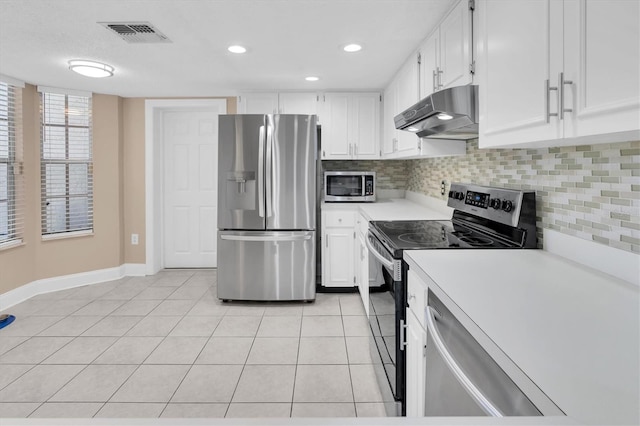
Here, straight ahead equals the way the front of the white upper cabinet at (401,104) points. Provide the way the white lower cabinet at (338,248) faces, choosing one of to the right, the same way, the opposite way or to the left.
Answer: to the left

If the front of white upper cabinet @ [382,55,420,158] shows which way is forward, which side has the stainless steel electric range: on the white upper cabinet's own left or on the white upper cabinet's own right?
on the white upper cabinet's own left

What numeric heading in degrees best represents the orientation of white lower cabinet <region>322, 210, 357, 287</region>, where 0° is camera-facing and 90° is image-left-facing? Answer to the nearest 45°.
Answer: approximately 0°

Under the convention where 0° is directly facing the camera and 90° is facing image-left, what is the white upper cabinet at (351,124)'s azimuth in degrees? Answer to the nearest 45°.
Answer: approximately 0°

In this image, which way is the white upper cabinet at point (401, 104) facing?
to the viewer's left

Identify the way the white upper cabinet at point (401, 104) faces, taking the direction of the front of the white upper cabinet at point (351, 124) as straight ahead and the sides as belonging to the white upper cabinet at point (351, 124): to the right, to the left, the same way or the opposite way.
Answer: to the right
